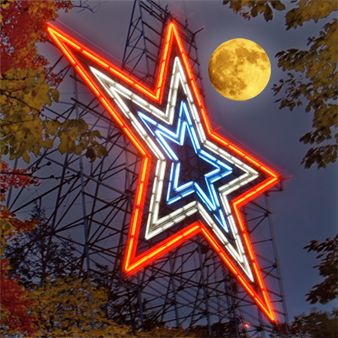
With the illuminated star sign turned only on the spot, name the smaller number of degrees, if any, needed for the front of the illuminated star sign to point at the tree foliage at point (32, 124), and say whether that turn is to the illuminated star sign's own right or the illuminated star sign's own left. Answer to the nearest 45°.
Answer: approximately 45° to the illuminated star sign's own right

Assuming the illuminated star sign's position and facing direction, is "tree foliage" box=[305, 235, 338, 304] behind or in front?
in front

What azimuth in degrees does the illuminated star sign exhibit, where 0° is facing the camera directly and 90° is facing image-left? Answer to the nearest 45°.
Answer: approximately 315°

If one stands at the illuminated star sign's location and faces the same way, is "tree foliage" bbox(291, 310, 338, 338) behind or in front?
in front
